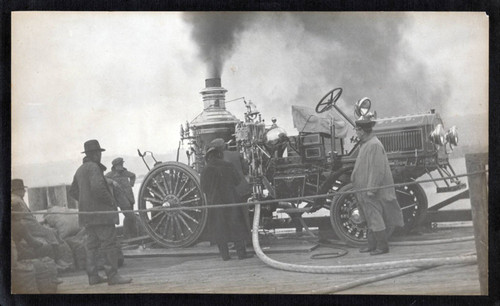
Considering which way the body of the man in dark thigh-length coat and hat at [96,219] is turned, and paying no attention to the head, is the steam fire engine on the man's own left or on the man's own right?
on the man's own right

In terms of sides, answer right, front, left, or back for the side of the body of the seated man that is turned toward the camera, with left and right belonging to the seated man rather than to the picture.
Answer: right

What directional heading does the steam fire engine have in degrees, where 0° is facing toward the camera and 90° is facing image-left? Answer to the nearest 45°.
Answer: approximately 315°

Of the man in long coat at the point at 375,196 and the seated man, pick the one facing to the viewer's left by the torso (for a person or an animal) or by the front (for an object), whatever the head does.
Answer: the man in long coat

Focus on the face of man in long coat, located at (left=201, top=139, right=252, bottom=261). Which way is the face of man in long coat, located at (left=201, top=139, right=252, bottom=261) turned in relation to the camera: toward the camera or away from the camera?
away from the camera

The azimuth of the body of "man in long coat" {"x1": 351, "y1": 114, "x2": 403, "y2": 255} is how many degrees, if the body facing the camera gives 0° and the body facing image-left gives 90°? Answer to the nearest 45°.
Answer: approximately 90°
